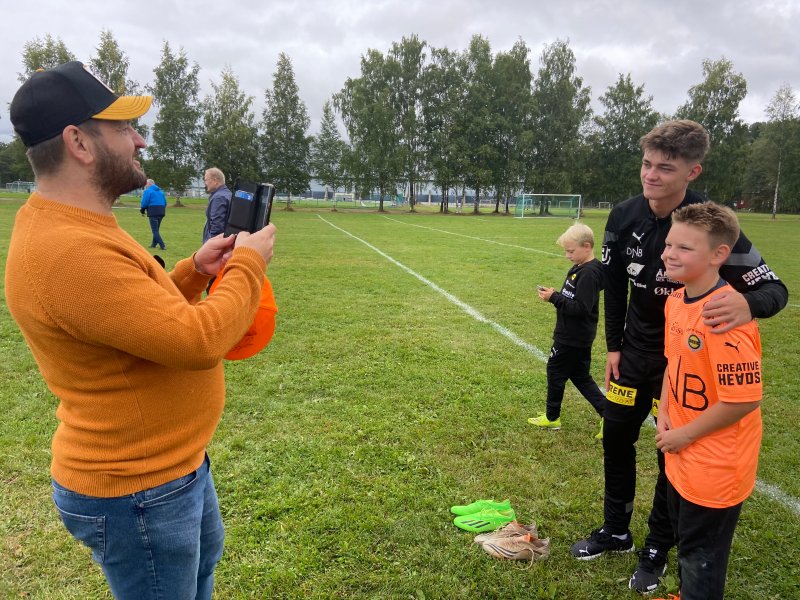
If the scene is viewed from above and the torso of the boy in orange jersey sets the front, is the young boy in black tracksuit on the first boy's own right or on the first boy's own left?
on the first boy's own right

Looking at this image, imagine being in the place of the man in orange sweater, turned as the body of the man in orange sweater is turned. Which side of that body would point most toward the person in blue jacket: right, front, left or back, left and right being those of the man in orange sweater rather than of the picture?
left

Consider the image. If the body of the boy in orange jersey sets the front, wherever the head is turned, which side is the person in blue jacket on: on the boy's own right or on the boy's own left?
on the boy's own right

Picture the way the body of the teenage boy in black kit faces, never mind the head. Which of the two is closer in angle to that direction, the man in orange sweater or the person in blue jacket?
the man in orange sweater

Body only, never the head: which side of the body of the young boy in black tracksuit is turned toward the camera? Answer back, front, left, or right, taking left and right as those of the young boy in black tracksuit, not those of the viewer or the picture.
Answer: left

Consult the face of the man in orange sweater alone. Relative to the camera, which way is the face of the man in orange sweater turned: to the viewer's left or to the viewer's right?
to the viewer's right

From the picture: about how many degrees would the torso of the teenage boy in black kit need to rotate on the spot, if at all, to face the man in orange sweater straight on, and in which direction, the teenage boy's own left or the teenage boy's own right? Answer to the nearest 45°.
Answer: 0° — they already face them

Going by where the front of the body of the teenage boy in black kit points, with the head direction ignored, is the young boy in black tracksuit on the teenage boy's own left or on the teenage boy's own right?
on the teenage boy's own right

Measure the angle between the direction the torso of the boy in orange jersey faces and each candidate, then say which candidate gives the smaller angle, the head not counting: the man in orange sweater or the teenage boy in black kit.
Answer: the man in orange sweater

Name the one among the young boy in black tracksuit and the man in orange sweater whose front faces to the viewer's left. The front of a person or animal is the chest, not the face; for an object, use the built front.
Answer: the young boy in black tracksuit

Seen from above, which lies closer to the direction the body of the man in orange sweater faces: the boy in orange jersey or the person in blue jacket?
the boy in orange jersey

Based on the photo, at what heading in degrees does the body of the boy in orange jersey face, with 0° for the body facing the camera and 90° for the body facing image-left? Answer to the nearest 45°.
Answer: approximately 45°

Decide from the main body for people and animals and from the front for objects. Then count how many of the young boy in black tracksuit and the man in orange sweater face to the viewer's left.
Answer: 1

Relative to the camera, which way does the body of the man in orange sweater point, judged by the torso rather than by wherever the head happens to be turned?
to the viewer's right

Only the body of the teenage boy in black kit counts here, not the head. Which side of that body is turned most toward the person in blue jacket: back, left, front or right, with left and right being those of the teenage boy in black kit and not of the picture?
right

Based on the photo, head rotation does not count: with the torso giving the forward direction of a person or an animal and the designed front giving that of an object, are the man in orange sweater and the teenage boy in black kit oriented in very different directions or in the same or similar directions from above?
very different directions
